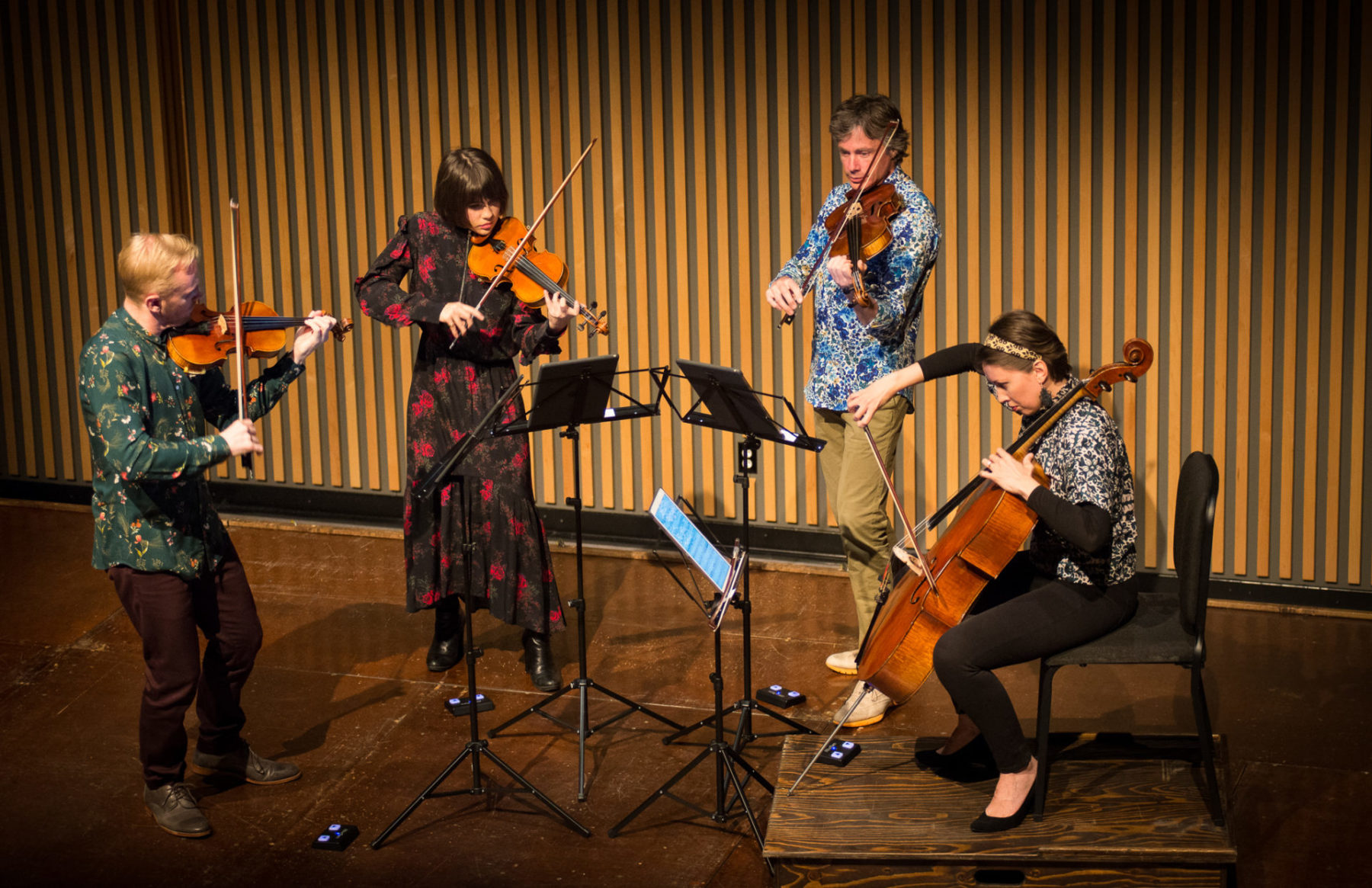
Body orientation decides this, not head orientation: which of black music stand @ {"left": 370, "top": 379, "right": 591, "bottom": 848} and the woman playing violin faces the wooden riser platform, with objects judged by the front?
the woman playing violin

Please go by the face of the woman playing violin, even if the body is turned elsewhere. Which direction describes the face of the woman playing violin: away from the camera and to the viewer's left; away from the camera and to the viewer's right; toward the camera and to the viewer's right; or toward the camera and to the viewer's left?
toward the camera and to the viewer's right

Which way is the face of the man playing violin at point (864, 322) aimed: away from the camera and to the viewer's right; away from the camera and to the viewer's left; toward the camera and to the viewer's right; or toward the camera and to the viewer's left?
toward the camera and to the viewer's left

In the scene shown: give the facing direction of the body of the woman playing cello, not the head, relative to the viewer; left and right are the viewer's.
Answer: facing to the left of the viewer

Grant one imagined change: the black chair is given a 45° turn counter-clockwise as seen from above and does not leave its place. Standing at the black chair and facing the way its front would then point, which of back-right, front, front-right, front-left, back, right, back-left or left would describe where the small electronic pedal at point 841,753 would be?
front-right

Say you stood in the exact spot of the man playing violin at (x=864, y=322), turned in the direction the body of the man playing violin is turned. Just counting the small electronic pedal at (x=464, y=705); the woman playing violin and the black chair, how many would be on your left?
1

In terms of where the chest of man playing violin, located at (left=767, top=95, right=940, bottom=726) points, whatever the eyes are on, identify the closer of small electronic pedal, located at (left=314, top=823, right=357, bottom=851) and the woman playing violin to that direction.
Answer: the small electronic pedal

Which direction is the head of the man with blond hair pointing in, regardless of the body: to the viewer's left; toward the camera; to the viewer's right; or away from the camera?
to the viewer's right

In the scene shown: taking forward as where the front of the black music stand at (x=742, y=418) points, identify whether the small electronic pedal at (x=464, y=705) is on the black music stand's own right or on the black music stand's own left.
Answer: on the black music stand's own left

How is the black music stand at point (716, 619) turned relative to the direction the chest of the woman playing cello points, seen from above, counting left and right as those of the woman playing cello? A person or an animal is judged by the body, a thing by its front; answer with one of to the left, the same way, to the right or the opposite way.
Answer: the opposite way

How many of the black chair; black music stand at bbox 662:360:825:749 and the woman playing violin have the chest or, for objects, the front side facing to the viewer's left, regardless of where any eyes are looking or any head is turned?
1

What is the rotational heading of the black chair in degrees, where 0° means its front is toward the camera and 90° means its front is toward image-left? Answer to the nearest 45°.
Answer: approximately 90°

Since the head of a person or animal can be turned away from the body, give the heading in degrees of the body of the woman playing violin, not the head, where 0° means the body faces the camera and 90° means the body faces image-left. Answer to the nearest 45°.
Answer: approximately 315°

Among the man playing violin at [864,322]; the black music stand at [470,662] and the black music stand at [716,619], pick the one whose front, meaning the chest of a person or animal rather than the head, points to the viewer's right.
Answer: the black music stand at [716,619]

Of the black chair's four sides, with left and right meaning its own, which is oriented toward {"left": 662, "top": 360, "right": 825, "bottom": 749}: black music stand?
front

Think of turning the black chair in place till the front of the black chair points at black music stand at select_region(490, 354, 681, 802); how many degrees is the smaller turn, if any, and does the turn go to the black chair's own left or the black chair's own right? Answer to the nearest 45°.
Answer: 0° — it already faces it
